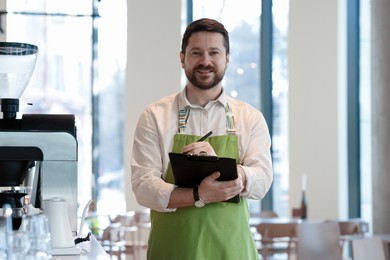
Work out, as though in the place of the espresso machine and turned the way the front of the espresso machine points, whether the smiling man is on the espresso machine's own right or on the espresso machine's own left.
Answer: on the espresso machine's own left

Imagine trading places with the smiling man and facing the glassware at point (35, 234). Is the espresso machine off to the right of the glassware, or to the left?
right

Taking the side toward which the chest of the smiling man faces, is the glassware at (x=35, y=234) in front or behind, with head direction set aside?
in front

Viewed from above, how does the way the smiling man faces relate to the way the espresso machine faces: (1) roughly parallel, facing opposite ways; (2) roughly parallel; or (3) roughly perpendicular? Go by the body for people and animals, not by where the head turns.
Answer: roughly parallel

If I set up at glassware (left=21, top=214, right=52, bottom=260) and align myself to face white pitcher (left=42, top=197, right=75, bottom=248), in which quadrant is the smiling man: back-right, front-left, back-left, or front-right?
front-right

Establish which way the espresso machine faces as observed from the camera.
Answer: facing the viewer

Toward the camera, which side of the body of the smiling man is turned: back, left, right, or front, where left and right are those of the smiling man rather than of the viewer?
front

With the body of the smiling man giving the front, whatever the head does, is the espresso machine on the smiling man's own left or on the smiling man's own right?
on the smiling man's own right
